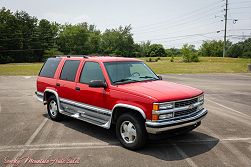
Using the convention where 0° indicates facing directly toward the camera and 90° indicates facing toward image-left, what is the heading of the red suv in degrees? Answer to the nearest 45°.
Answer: approximately 315°
